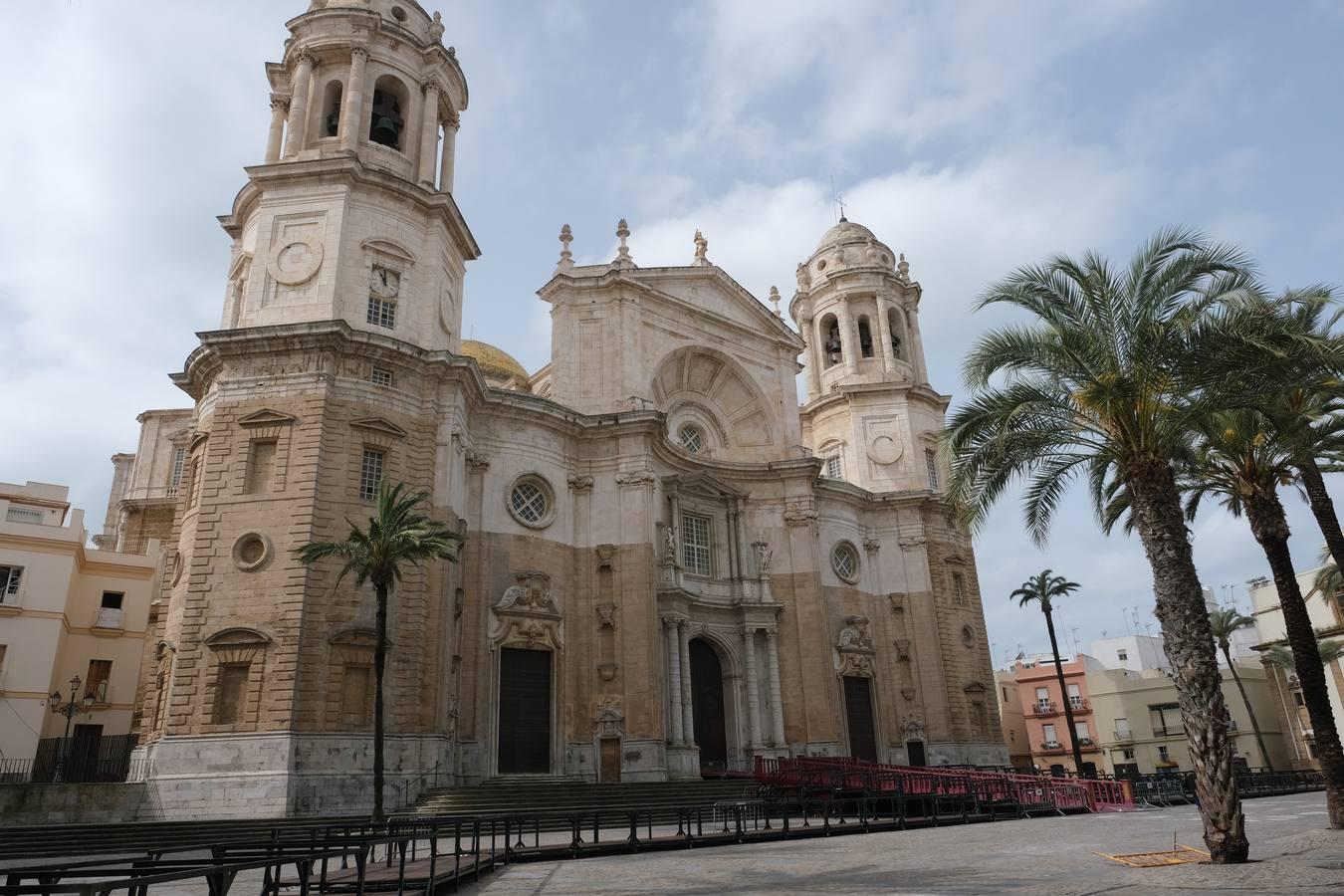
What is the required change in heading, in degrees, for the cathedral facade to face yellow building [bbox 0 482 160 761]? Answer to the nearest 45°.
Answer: approximately 135° to its right

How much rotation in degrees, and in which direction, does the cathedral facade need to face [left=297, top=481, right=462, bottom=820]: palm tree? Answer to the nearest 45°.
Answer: approximately 45° to its right

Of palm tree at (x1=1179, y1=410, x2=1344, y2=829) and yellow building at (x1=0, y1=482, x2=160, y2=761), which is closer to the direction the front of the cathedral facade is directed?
the palm tree

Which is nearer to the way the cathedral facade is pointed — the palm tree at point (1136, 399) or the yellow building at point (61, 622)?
the palm tree

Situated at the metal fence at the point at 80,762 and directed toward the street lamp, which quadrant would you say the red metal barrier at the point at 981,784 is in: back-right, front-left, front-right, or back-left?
back-right

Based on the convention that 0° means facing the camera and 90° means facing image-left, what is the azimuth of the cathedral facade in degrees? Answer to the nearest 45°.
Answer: approximately 315°

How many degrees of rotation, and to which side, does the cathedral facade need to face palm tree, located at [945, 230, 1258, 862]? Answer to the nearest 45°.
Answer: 0° — it already faces it

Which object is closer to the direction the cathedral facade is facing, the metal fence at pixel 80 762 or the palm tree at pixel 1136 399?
the palm tree

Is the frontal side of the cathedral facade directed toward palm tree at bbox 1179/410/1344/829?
yes
